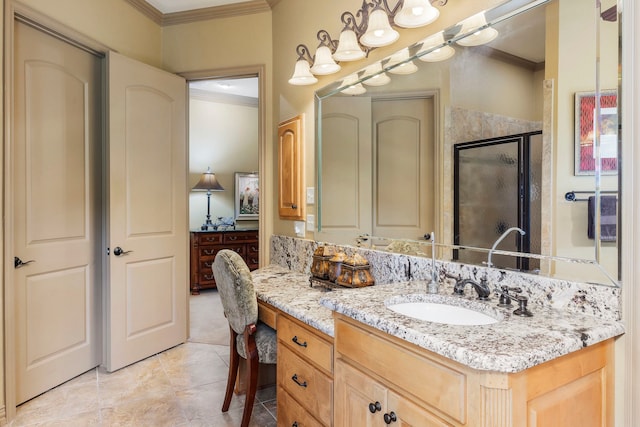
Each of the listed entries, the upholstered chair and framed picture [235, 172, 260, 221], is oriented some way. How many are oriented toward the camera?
1

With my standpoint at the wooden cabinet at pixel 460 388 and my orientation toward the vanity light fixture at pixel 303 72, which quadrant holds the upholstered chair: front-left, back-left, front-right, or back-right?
front-left

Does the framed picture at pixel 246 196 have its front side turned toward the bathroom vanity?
yes

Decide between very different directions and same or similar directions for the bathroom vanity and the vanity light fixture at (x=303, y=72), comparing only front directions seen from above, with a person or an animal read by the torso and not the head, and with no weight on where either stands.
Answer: same or similar directions

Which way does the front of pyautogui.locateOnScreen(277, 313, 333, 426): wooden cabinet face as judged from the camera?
facing the viewer and to the left of the viewer

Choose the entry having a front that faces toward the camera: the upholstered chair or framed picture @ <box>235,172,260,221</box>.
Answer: the framed picture

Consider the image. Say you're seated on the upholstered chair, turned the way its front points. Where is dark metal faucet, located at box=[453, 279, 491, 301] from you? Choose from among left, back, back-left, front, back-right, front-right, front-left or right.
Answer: right

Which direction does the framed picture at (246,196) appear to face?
toward the camera

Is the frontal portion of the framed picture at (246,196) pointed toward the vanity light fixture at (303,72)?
yes

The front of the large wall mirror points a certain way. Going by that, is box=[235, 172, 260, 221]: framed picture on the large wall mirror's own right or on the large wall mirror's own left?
on the large wall mirror's own right

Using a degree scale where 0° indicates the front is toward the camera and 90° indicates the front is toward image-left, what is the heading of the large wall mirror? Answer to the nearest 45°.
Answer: approximately 45°
